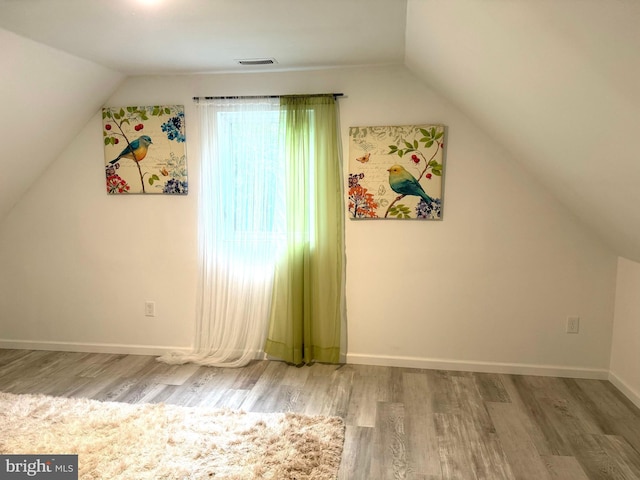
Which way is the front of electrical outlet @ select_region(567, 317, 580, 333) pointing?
toward the camera

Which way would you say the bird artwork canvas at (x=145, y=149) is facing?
toward the camera

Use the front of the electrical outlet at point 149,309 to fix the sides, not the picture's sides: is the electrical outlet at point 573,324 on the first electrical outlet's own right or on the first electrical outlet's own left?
on the first electrical outlet's own left

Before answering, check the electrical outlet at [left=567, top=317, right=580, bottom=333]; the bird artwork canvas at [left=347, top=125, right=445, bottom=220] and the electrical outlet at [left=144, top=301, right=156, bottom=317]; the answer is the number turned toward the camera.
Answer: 3

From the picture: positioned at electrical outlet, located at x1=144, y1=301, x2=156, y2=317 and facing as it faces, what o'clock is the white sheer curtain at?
The white sheer curtain is roughly at 10 o'clock from the electrical outlet.

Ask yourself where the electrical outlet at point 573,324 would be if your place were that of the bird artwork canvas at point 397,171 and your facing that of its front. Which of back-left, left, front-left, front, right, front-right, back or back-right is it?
left

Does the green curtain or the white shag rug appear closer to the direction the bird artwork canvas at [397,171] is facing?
the white shag rug

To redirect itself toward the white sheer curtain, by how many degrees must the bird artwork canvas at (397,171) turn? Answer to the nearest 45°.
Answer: approximately 90° to its right

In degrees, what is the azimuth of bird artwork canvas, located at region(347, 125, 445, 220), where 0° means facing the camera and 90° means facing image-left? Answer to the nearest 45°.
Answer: approximately 0°

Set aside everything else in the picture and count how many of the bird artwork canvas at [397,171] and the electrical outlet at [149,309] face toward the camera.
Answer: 2

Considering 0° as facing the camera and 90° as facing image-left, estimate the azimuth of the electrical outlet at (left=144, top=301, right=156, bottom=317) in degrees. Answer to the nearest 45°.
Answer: approximately 0°

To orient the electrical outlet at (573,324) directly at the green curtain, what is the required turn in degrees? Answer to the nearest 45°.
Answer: approximately 45° to its right
